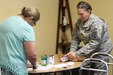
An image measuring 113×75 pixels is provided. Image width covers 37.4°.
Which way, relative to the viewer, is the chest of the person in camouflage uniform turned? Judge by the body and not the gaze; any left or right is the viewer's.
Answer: facing the viewer and to the left of the viewer

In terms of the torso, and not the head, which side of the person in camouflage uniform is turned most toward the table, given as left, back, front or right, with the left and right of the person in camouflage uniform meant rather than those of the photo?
front
